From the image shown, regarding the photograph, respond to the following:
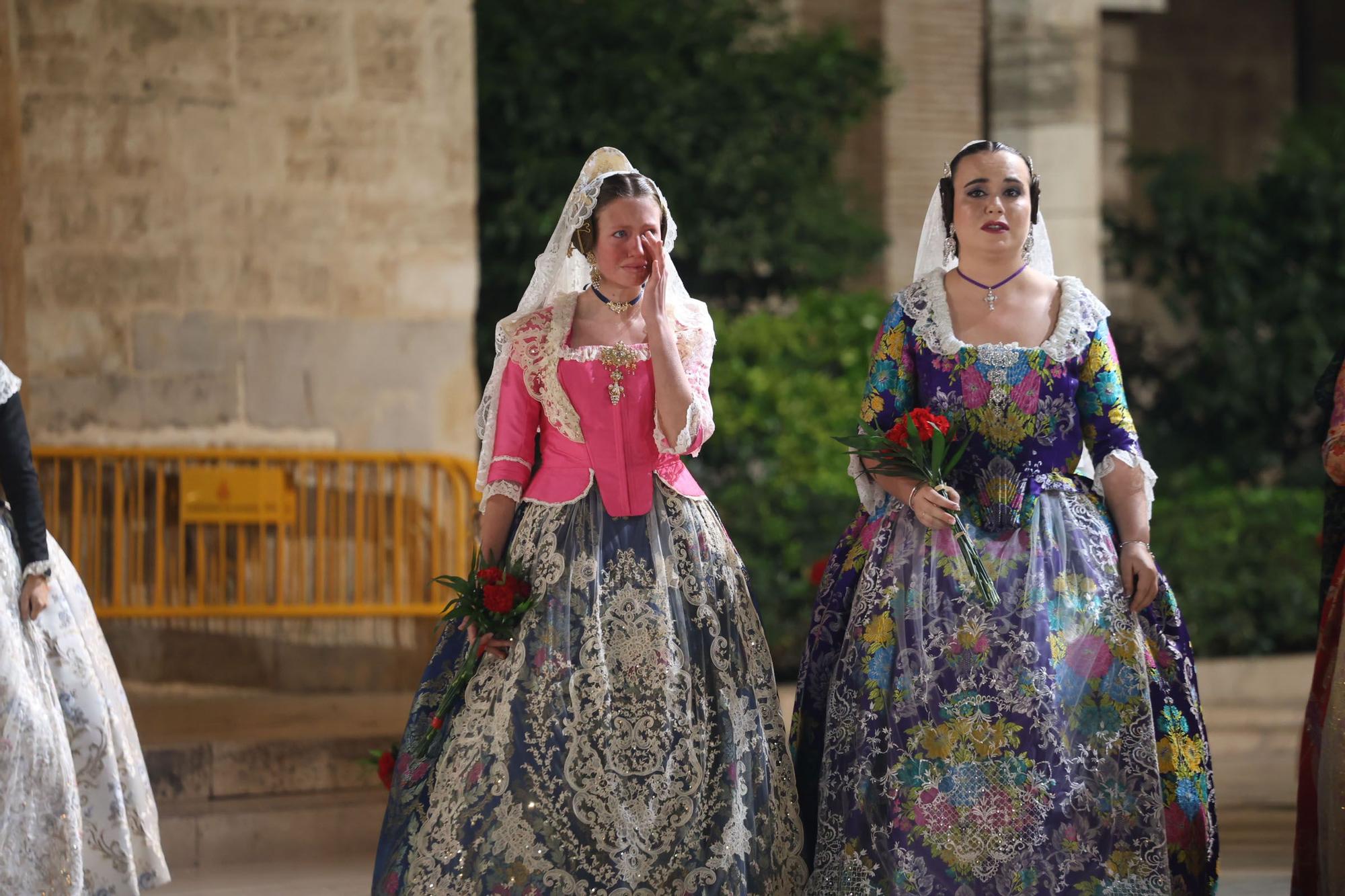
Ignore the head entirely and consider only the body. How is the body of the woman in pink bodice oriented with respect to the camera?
toward the camera

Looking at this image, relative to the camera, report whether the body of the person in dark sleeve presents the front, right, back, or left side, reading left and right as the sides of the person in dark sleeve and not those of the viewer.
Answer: front

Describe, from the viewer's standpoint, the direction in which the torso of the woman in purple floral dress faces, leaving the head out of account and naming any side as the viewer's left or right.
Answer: facing the viewer

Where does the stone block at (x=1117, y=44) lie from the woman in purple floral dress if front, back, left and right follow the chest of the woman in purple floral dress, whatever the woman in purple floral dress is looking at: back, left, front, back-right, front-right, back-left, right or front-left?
back

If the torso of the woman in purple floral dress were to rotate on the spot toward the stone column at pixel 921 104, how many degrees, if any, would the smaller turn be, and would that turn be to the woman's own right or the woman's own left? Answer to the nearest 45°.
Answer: approximately 180°

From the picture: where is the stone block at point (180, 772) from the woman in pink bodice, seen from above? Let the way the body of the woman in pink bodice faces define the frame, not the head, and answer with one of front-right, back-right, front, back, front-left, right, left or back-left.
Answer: back-right

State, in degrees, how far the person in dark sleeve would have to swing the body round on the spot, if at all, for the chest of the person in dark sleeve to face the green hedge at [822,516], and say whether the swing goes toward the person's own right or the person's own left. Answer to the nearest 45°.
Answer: approximately 135° to the person's own left

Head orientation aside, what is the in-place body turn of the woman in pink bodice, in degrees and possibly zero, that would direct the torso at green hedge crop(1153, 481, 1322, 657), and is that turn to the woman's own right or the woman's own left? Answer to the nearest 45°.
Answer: approximately 135° to the woman's own left

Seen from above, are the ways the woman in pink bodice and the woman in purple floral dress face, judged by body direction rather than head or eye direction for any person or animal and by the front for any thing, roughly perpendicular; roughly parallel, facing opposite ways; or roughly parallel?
roughly parallel

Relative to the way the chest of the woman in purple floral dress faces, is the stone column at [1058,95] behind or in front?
behind

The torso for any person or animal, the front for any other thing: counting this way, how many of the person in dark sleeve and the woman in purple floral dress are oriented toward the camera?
2

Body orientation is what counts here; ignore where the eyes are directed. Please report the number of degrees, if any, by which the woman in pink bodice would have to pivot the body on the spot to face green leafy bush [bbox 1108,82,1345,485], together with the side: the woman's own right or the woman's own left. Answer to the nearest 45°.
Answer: approximately 135° to the woman's own left

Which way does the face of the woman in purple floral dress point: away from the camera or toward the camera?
toward the camera
